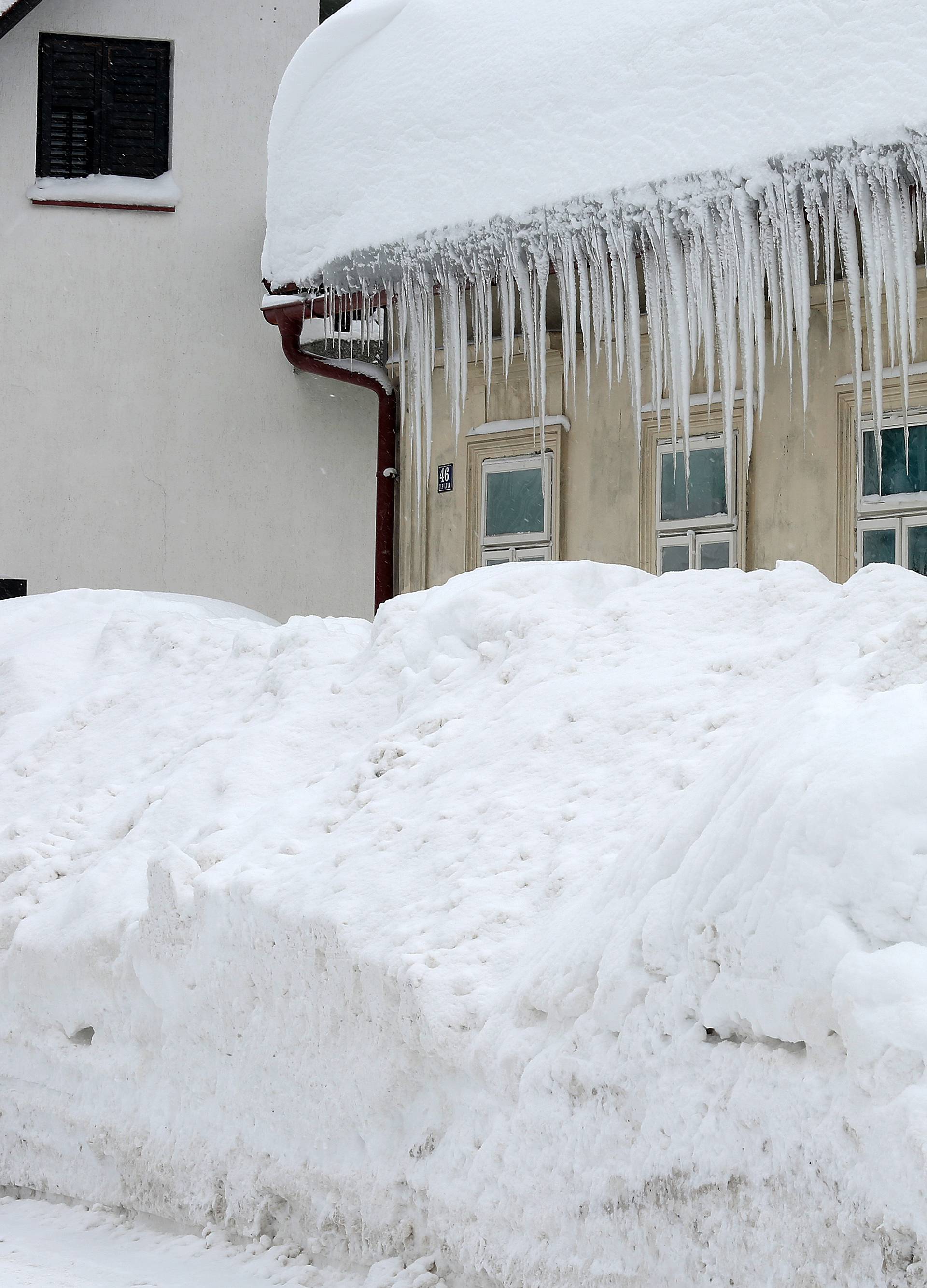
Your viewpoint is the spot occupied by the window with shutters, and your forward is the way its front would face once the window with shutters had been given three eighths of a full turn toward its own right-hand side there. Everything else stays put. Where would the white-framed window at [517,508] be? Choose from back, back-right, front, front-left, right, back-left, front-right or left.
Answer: back

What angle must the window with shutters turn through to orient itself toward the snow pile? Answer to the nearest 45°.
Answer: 0° — it already faces it

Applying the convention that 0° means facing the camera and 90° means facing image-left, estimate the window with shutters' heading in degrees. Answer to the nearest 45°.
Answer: approximately 0°
